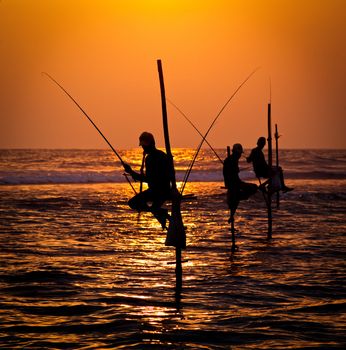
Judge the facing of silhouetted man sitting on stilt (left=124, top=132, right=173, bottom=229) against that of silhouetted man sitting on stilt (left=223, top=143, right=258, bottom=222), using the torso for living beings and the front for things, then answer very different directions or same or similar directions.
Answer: very different directions

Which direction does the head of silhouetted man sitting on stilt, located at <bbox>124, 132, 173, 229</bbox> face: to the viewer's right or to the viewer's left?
to the viewer's left

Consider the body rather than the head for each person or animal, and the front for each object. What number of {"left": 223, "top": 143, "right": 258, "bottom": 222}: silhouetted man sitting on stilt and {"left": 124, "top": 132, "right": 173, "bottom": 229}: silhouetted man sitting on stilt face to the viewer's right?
1

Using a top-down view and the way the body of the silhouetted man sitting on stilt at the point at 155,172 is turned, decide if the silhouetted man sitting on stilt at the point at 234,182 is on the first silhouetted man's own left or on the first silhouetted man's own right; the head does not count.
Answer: on the first silhouetted man's own right

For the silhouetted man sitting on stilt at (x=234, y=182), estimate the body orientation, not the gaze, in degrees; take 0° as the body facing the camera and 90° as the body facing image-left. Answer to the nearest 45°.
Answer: approximately 270°

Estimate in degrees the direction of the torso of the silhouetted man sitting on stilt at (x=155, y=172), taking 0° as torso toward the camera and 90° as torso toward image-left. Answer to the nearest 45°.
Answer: approximately 90°
